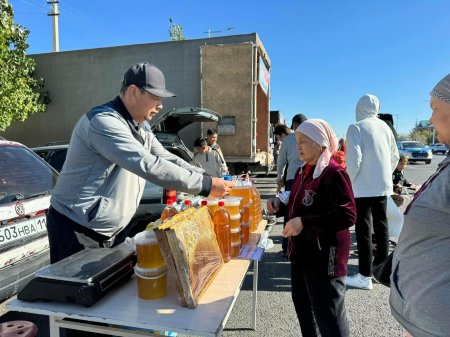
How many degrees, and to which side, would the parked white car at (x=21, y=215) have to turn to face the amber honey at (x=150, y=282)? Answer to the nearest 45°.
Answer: approximately 135° to its left

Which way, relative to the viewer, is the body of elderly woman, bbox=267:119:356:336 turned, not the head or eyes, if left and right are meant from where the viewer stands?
facing the viewer and to the left of the viewer

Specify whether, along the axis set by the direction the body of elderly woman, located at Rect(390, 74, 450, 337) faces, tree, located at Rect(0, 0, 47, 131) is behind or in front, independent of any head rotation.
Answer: in front

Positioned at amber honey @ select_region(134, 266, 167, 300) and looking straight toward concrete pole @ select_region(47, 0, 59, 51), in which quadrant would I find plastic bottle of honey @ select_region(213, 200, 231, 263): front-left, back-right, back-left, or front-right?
front-right

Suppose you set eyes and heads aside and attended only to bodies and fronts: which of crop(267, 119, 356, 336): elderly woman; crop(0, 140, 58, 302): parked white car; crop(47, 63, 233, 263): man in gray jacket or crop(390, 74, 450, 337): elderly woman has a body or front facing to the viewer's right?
the man in gray jacket

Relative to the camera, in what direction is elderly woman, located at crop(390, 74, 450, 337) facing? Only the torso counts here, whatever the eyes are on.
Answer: to the viewer's left

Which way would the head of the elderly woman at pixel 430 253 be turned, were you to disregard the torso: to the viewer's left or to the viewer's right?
to the viewer's left

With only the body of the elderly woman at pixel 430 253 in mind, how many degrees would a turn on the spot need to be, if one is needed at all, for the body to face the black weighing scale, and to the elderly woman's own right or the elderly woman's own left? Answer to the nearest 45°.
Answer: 0° — they already face it

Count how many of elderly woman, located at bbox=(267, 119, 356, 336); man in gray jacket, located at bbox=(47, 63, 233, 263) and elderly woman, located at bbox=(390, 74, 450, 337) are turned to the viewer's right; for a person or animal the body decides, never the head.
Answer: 1

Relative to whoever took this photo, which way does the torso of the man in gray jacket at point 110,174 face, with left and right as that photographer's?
facing to the right of the viewer

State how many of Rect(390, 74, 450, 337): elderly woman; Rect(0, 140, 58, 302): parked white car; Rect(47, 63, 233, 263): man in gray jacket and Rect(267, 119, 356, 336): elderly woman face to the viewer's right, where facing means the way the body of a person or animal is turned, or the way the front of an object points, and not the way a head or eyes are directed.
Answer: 1

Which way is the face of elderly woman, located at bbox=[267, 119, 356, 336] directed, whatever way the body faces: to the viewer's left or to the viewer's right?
to the viewer's left

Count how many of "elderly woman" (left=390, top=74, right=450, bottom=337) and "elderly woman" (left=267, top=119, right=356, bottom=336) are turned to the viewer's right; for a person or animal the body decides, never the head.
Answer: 0

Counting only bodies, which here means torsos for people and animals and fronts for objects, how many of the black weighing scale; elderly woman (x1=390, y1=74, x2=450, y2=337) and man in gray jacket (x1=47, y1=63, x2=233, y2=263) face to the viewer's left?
1
